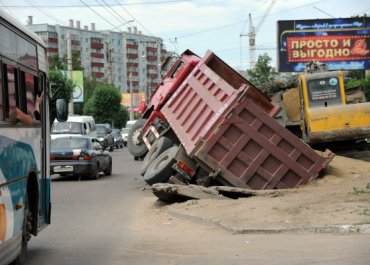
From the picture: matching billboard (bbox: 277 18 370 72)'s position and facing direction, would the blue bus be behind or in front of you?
in front

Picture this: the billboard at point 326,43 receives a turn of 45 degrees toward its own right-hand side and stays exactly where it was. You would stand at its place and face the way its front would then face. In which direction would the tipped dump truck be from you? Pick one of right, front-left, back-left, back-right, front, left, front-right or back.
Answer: front-left

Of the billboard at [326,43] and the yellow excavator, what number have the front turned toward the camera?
1

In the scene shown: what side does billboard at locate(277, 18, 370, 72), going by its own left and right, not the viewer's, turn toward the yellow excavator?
front

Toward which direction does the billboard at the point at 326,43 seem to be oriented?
toward the camera

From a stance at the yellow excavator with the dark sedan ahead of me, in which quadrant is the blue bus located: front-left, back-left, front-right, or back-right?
front-left
